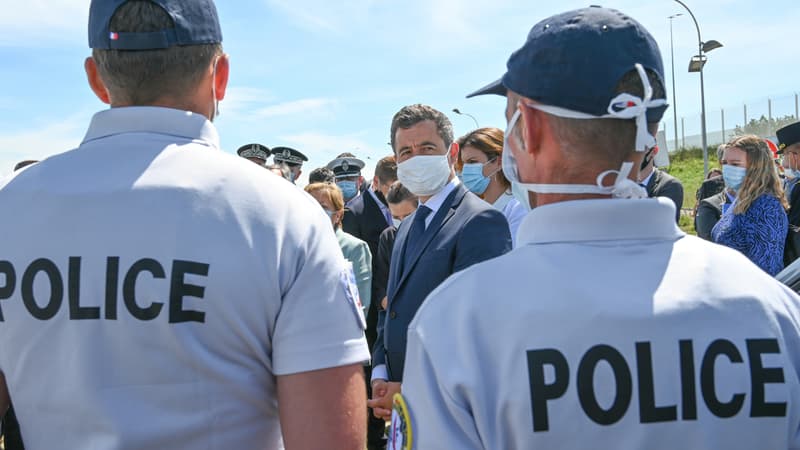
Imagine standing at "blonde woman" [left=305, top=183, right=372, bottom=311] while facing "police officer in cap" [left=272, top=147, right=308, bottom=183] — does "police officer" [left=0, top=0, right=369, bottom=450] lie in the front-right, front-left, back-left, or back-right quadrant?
back-left

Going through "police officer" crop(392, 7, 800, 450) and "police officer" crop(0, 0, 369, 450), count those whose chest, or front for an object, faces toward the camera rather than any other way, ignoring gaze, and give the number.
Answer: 0

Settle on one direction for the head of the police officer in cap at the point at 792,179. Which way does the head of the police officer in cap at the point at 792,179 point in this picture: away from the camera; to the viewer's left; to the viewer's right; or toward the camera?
to the viewer's left

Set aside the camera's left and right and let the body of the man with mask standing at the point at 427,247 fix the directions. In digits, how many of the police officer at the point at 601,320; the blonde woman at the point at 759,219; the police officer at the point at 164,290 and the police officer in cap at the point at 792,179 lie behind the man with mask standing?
2

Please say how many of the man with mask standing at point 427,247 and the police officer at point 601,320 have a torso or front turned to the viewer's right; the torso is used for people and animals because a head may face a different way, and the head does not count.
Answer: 0

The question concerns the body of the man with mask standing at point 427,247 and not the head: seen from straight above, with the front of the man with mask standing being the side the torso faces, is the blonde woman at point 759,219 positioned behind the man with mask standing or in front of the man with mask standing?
behind

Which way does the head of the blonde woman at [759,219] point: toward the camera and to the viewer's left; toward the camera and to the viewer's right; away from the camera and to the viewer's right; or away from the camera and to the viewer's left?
toward the camera and to the viewer's left

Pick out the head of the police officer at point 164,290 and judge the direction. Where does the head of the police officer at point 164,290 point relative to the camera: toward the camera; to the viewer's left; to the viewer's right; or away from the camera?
away from the camera

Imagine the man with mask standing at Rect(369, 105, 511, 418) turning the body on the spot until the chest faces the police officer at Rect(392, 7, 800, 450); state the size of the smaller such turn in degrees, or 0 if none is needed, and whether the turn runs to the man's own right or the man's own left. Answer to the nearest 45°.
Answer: approximately 45° to the man's own left

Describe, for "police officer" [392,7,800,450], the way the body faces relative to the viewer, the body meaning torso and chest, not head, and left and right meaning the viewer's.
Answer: facing away from the viewer and to the left of the viewer

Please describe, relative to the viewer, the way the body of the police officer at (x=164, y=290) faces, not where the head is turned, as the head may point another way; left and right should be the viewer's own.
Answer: facing away from the viewer and to the right of the viewer

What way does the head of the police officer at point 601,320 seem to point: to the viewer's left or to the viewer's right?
to the viewer's left

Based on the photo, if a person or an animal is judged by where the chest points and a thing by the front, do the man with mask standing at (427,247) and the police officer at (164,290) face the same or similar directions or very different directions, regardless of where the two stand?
very different directions

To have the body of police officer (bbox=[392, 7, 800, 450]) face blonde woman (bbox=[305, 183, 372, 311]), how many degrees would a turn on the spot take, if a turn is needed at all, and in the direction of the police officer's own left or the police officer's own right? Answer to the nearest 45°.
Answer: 0° — they already face them

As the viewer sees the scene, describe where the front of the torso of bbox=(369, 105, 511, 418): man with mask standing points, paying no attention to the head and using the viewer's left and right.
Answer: facing the viewer and to the left of the viewer
